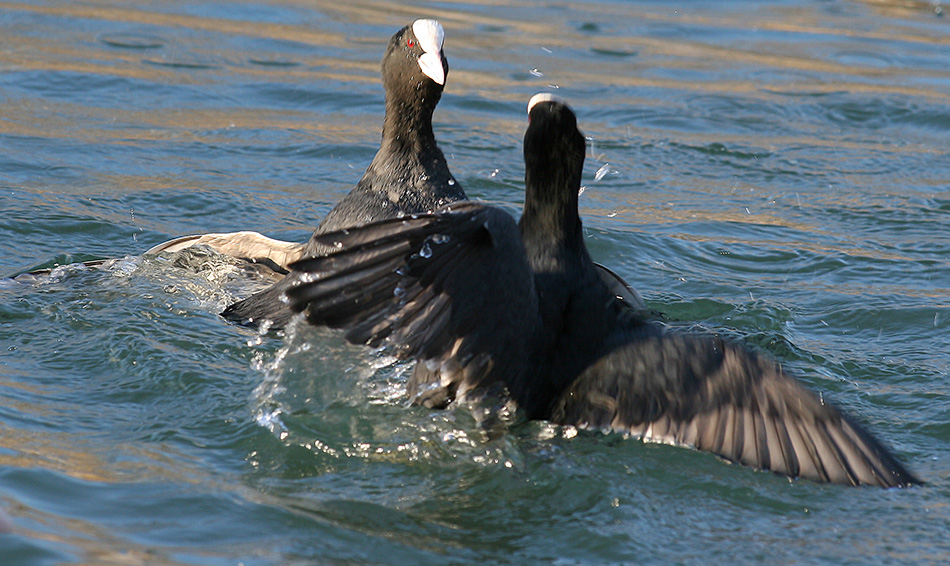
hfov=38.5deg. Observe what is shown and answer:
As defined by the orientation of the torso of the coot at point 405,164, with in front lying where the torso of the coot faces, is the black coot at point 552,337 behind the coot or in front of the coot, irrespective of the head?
in front

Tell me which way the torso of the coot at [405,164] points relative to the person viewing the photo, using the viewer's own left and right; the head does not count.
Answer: facing the viewer and to the right of the viewer
